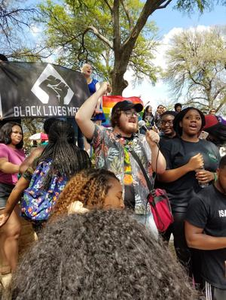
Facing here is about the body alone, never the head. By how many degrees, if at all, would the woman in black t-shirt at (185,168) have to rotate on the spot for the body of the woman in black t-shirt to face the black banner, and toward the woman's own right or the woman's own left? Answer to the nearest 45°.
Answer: approximately 135° to the woman's own right

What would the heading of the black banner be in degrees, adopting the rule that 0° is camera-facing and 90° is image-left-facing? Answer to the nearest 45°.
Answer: approximately 0°

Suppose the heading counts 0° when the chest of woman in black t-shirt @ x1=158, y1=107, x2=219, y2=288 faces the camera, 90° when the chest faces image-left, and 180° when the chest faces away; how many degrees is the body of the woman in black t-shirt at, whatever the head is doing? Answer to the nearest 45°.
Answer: approximately 315°

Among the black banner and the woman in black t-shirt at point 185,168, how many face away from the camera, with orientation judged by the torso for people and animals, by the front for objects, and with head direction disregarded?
0

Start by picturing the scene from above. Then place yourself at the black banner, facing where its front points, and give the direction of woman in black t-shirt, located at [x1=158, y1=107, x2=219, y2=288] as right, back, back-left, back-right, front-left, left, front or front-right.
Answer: front-left
